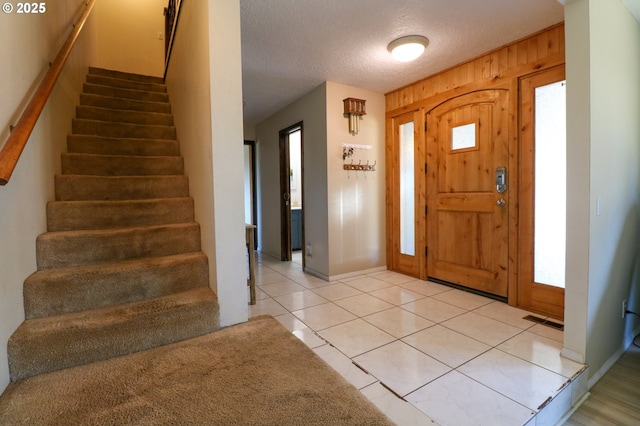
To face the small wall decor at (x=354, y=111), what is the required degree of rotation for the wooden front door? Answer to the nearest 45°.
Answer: approximately 45° to its right

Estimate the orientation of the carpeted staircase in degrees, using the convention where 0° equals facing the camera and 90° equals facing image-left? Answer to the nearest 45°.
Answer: approximately 0°

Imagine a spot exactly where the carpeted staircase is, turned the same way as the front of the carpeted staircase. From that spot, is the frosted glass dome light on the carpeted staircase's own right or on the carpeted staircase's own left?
on the carpeted staircase's own left

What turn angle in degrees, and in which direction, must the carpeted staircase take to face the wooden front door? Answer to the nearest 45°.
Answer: approximately 90° to its left

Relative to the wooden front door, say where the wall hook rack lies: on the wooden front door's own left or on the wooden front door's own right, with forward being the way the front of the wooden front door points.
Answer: on the wooden front door's own right
